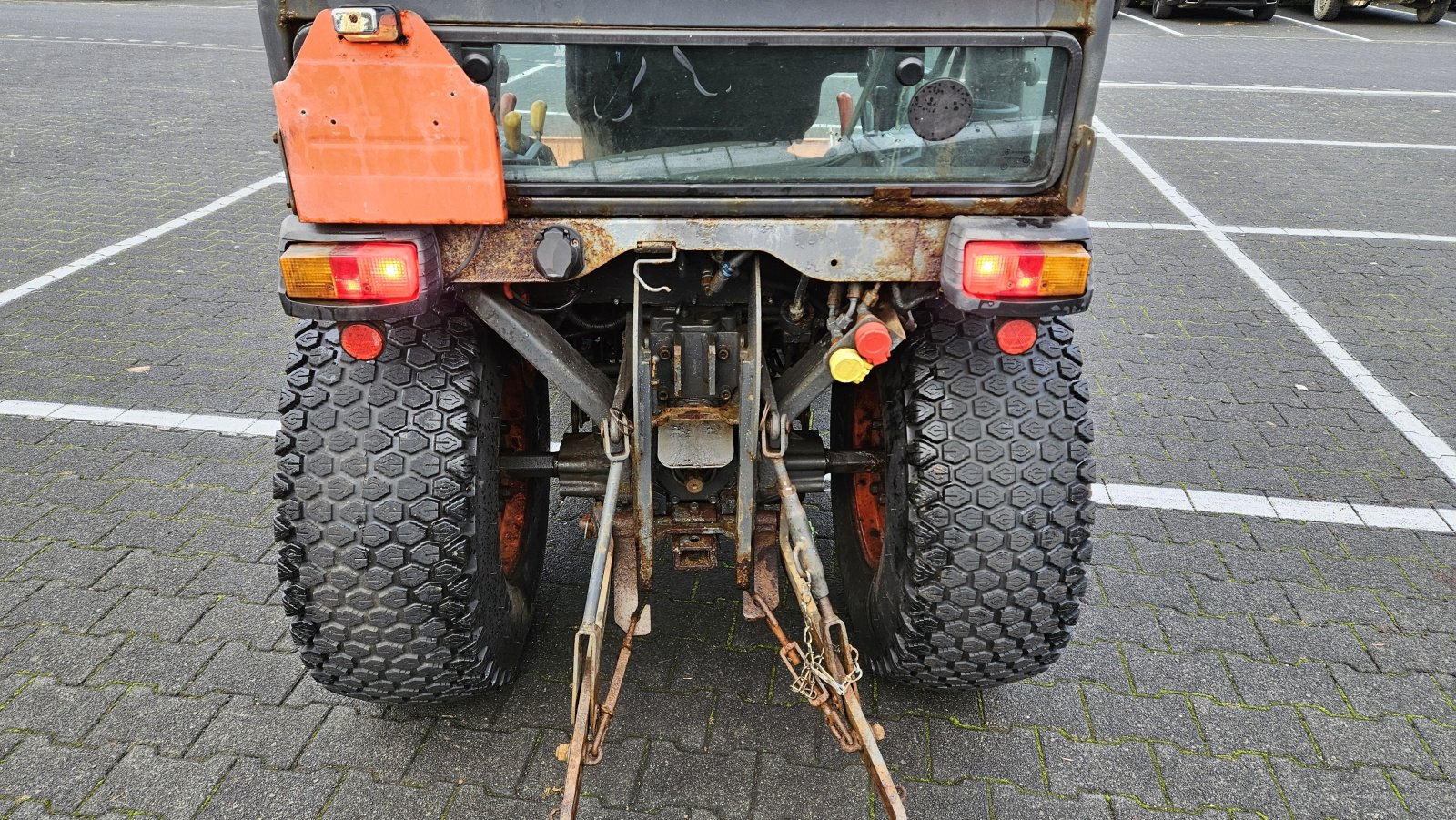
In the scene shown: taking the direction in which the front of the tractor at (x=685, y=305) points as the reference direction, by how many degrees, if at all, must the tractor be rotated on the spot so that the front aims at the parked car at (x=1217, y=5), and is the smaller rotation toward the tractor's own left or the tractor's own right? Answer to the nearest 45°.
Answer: approximately 45° to the tractor's own right

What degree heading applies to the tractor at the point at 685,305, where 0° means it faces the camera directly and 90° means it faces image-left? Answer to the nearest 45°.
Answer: approximately 180°
